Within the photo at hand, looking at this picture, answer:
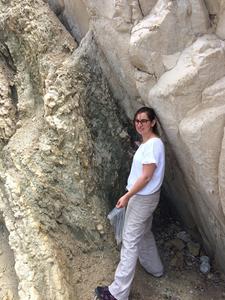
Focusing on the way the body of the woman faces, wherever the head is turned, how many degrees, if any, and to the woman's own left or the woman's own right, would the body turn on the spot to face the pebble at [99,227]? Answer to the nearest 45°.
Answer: approximately 45° to the woman's own right
